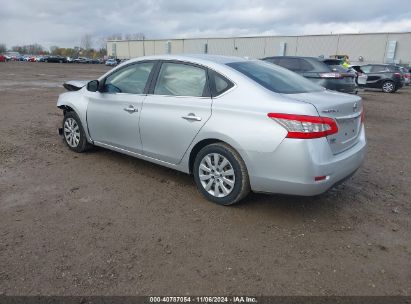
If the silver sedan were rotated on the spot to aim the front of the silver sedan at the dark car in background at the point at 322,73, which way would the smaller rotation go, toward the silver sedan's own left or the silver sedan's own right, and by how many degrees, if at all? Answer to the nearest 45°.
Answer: approximately 45° to the silver sedan's own right

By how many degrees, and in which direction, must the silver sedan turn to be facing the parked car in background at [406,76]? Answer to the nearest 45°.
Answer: approximately 90° to its right

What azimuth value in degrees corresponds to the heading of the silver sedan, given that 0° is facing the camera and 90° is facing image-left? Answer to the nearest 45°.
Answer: approximately 135°

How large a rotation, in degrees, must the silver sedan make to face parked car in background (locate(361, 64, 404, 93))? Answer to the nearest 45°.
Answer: approximately 90° to its right
